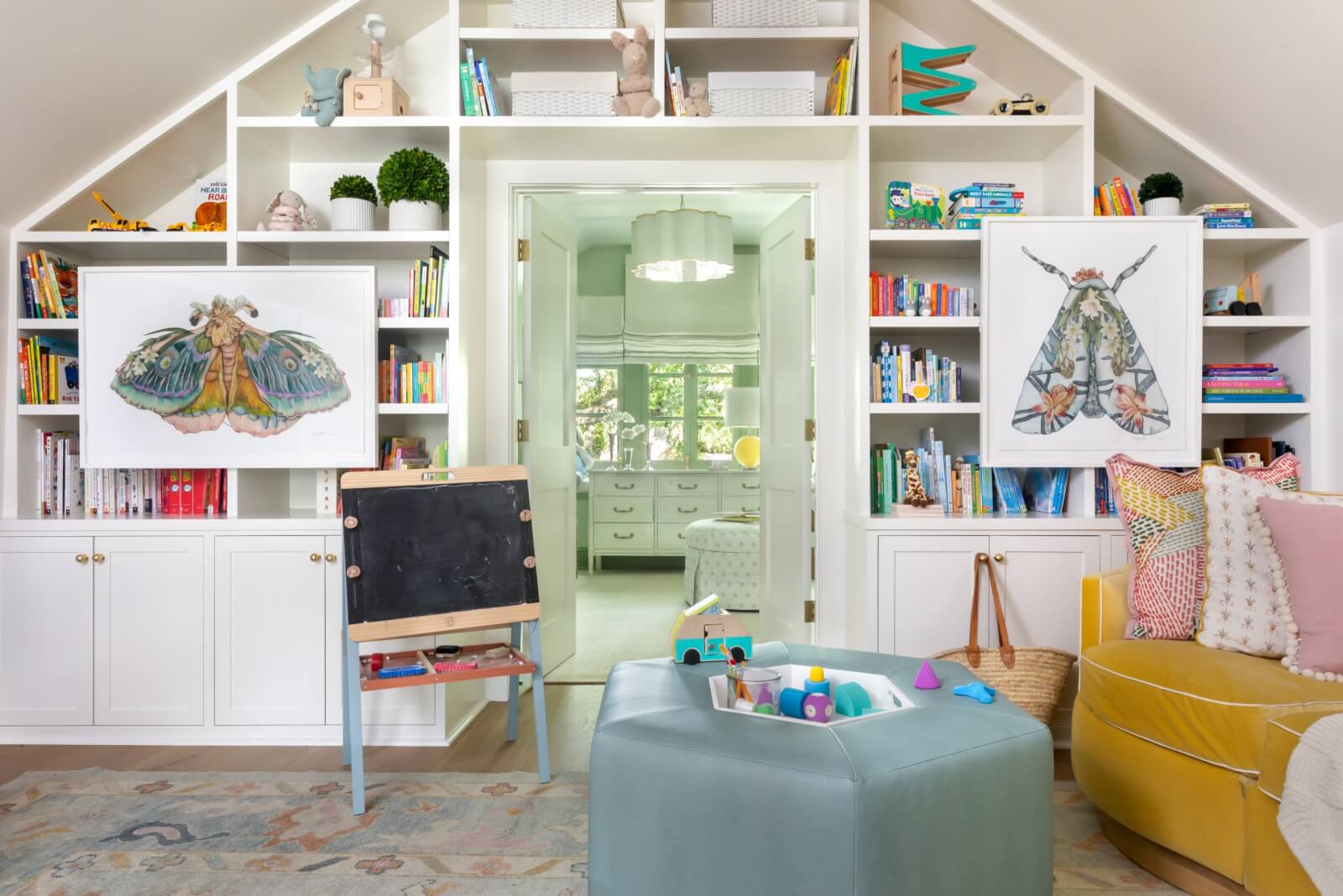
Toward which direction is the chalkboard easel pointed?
toward the camera

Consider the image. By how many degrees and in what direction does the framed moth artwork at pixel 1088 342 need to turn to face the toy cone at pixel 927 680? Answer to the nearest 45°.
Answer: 0° — it already faces it

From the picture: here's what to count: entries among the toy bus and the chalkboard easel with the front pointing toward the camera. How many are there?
1

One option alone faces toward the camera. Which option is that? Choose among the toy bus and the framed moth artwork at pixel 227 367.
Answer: the framed moth artwork

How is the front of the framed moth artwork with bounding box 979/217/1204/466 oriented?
toward the camera

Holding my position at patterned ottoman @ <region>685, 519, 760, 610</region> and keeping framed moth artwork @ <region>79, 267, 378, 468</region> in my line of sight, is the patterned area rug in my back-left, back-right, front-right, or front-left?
front-left

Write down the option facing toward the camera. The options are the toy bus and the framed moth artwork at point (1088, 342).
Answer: the framed moth artwork

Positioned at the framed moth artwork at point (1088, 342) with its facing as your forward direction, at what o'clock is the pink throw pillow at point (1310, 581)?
The pink throw pillow is roughly at 11 o'clock from the framed moth artwork.
